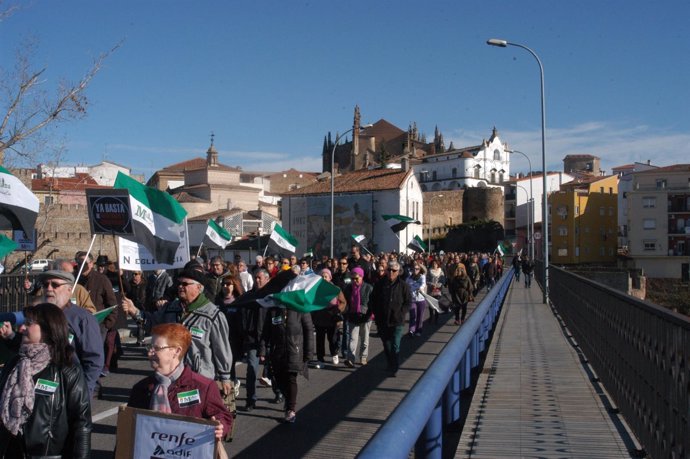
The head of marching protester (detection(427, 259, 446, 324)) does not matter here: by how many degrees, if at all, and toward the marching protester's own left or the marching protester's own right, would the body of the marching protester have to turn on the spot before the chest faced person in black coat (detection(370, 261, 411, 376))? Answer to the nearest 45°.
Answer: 0° — they already face them

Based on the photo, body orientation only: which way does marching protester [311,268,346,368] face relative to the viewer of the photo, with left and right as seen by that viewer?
facing the viewer and to the left of the viewer

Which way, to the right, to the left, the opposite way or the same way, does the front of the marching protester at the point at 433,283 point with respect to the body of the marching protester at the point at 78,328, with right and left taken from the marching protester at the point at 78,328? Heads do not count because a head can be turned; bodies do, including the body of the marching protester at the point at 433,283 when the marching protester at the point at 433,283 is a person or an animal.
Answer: the same way

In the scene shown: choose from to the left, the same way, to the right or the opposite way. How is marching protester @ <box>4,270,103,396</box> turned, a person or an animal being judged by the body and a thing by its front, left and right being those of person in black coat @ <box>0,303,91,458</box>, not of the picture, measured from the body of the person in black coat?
the same way

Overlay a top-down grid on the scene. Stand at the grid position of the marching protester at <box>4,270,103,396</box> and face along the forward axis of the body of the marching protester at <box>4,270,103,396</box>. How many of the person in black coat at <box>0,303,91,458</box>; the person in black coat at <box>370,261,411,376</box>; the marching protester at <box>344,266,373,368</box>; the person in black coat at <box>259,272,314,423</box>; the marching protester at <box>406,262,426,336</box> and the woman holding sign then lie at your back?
4

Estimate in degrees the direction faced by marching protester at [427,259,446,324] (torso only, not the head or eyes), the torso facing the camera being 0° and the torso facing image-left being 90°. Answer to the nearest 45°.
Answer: approximately 0°

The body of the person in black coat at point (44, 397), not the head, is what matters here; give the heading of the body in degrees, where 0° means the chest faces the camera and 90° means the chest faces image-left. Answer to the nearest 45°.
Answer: approximately 45°

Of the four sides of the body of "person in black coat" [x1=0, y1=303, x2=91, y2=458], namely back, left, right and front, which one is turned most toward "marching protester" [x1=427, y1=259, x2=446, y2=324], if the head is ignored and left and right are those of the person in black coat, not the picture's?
back

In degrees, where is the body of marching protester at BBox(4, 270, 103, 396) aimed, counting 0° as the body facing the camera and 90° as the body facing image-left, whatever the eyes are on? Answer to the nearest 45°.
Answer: approximately 45°

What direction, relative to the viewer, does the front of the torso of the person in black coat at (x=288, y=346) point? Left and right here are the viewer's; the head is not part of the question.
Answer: facing the viewer

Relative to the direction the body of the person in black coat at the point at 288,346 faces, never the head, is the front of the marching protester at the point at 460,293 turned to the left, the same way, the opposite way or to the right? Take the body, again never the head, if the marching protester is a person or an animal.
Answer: the same way

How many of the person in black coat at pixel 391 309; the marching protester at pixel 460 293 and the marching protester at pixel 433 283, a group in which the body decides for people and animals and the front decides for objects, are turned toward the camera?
3

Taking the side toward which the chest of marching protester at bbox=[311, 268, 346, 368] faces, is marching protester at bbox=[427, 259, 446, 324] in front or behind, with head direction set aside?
behind
